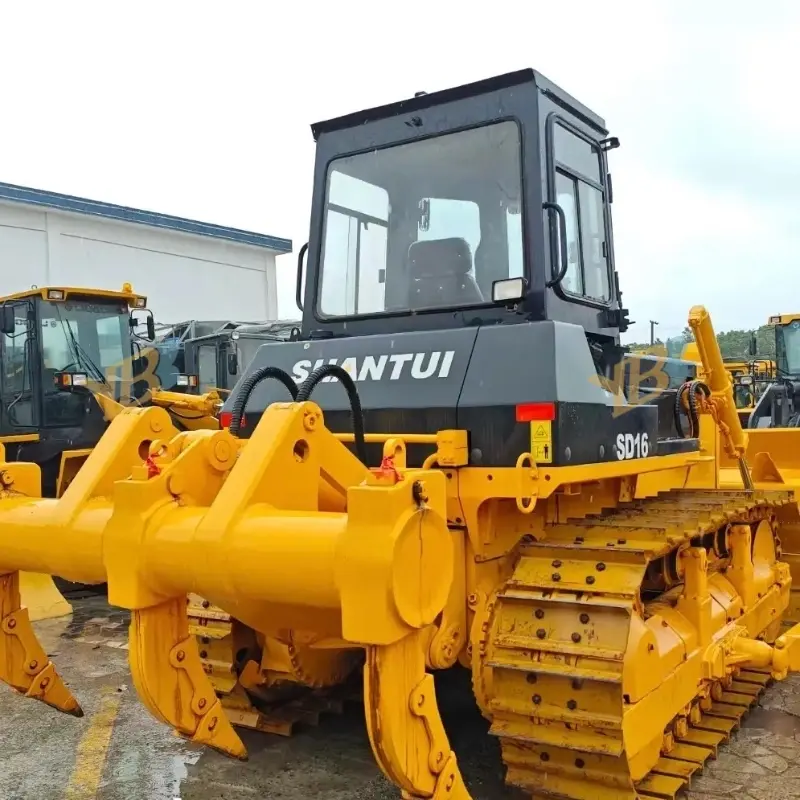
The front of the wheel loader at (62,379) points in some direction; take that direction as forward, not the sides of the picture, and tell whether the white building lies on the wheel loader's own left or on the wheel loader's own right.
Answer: on the wheel loader's own left

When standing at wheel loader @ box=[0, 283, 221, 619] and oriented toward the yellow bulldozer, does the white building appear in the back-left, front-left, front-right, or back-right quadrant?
back-left

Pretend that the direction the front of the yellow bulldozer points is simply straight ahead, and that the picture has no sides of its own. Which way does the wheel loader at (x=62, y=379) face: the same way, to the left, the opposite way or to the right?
to the right

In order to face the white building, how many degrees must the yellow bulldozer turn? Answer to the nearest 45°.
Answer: approximately 45° to its left

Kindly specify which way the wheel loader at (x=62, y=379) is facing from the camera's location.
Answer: facing the viewer and to the right of the viewer

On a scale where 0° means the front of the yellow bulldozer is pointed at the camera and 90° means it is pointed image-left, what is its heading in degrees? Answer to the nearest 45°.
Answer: approximately 225°

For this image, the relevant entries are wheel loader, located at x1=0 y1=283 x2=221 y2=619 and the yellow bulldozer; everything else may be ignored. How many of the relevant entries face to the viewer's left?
0

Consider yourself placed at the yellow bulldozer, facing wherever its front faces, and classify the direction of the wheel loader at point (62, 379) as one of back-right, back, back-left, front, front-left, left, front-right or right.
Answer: left

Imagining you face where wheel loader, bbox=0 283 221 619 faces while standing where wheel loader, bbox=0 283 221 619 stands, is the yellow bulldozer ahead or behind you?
ahead

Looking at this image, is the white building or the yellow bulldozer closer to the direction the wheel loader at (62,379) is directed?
the yellow bulldozer
